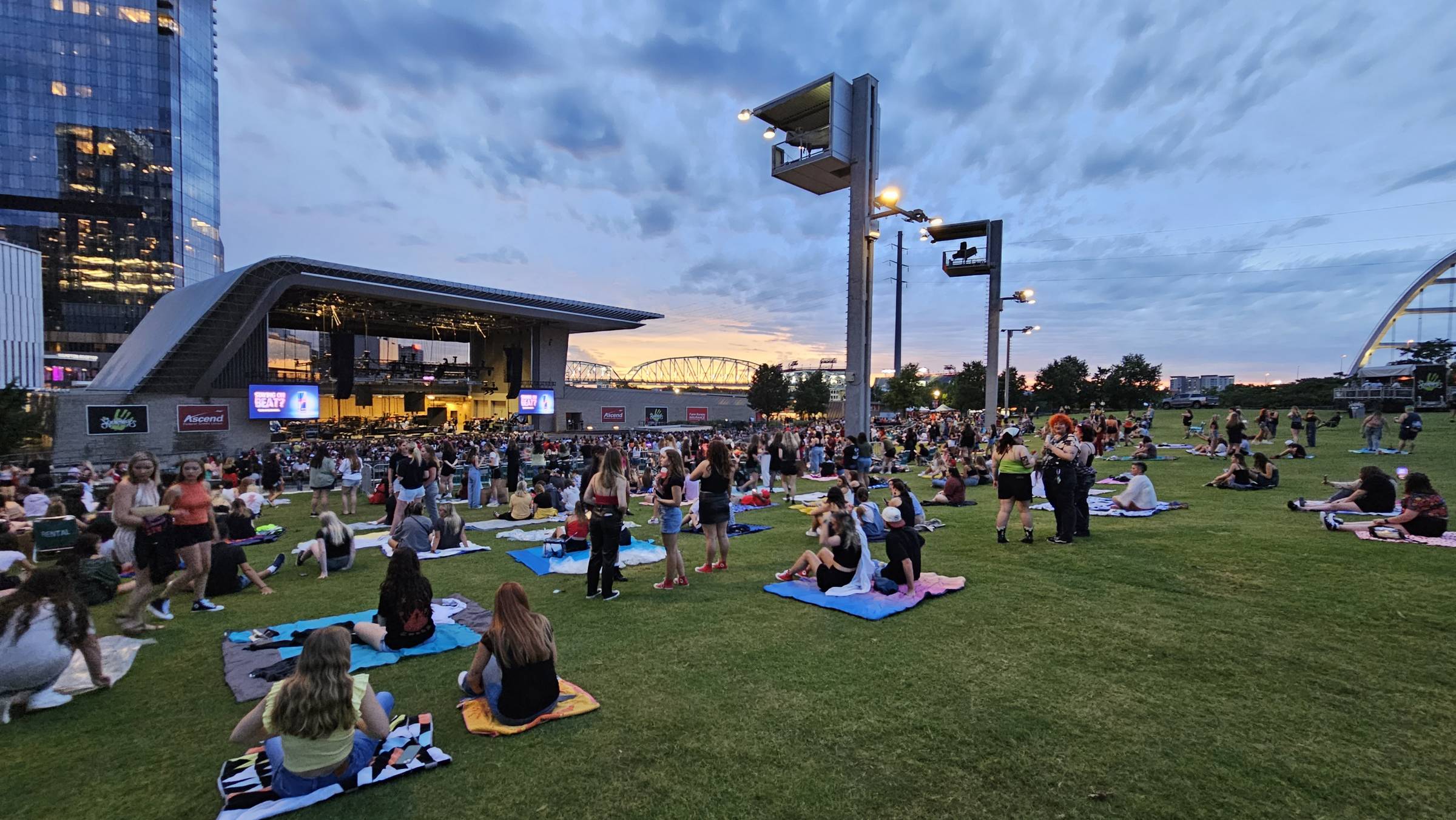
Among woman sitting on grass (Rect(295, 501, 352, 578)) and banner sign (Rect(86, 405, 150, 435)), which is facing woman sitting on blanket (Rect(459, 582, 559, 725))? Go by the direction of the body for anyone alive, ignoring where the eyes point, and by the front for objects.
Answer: the banner sign

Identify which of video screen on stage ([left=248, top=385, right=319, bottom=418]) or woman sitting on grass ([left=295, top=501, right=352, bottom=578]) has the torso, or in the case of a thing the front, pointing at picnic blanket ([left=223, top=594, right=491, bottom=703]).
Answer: the video screen on stage

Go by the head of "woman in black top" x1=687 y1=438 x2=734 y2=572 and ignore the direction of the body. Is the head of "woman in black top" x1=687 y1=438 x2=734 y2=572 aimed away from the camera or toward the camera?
away from the camera

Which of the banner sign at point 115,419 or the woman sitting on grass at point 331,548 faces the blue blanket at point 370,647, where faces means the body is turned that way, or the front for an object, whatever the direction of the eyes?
the banner sign

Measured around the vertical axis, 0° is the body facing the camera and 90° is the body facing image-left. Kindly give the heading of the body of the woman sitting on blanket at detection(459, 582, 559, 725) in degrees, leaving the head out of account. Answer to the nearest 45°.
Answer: approximately 135°

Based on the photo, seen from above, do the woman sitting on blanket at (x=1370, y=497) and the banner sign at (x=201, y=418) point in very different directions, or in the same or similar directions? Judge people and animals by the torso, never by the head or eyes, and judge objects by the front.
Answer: very different directions

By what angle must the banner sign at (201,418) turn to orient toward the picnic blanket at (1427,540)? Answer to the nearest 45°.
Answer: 0° — it already faces it

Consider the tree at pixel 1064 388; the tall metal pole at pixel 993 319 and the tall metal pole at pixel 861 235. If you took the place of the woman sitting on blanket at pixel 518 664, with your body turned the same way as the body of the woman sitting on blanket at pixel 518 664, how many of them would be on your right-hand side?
3

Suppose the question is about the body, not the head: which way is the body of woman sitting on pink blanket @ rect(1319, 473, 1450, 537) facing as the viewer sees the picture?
to the viewer's left

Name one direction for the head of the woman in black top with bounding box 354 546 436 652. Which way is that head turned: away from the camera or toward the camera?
away from the camera

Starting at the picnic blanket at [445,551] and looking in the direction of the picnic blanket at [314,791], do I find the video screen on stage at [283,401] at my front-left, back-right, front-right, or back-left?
back-right

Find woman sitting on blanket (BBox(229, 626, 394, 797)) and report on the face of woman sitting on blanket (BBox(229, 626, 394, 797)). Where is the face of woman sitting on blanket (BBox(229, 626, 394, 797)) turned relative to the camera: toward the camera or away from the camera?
away from the camera

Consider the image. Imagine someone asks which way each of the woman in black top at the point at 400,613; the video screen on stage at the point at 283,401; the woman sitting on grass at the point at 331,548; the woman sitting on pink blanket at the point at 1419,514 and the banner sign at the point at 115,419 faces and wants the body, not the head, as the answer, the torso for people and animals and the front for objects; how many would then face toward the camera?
2

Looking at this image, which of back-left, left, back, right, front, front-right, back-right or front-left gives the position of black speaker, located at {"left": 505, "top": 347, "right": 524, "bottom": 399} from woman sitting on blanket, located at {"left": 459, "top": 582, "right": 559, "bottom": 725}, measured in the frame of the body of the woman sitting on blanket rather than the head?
front-right
